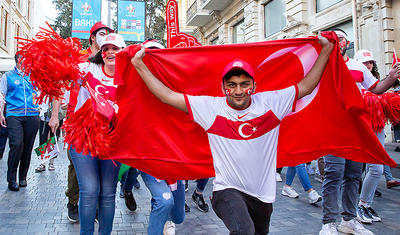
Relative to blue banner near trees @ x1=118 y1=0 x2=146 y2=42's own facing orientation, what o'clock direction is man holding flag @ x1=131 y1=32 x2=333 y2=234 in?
The man holding flag is roughly at 12 o'clock from the blue banner near trees.

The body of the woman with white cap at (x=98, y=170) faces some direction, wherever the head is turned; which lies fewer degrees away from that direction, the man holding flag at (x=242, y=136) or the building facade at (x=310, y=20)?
the man holding flag

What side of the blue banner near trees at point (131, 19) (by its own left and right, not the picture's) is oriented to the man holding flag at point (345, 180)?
front

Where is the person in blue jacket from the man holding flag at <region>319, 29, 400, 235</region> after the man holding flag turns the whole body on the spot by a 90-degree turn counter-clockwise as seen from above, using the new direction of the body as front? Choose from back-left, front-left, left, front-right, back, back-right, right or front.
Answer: back

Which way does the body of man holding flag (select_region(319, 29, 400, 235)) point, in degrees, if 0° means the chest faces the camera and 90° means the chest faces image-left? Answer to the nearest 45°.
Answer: approximately 0°

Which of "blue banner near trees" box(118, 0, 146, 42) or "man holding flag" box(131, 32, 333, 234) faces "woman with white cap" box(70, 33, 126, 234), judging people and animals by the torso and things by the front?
the blue banner near trees

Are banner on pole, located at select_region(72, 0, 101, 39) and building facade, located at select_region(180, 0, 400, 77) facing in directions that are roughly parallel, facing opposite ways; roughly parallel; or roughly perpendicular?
roughly perpendicular

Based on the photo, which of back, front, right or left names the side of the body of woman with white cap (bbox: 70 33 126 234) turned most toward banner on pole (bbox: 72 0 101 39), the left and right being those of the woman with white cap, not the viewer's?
back

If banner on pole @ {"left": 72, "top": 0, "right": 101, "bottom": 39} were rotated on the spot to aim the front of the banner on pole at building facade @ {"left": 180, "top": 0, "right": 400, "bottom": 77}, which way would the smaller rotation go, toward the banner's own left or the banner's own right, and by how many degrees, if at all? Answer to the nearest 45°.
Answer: approximately 45° to the banner's own left

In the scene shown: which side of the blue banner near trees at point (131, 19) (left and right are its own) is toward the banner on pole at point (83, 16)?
right

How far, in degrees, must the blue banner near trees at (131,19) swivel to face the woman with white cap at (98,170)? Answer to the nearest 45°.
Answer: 0° — it already faces them

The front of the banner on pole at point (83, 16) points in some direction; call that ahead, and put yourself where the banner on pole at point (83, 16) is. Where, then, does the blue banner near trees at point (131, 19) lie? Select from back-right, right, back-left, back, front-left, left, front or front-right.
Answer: left

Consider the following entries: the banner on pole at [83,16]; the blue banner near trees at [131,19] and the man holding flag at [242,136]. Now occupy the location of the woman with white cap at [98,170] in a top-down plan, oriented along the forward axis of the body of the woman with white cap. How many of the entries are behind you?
2
